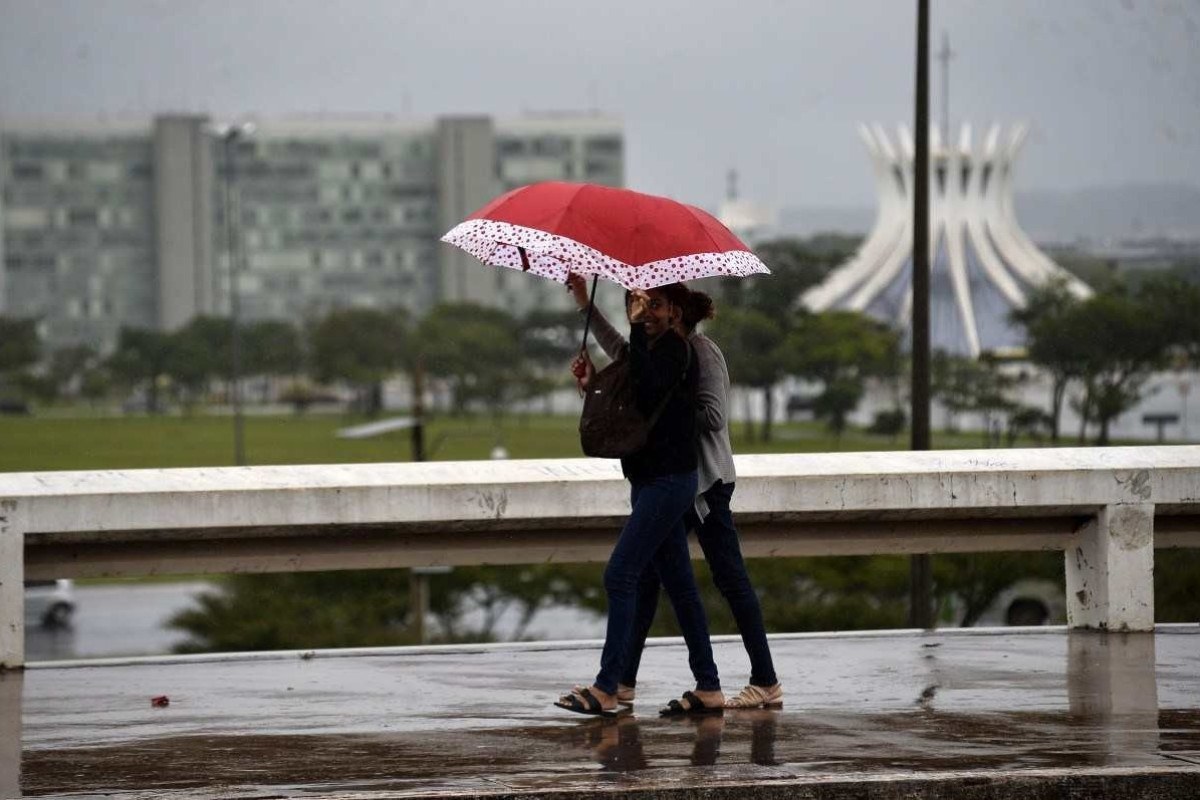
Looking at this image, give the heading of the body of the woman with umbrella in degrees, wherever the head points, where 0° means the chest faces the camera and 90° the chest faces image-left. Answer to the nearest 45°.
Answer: approximately 90°

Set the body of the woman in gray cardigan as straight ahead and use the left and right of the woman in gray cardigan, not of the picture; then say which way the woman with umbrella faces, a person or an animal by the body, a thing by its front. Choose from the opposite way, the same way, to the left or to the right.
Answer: the same way

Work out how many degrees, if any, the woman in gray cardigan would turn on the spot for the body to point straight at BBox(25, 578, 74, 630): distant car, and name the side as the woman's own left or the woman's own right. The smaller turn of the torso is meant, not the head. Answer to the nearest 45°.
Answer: approximately 90° to the woman's own right

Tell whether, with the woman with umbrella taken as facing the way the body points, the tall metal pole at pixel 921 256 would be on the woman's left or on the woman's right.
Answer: on the woman's right

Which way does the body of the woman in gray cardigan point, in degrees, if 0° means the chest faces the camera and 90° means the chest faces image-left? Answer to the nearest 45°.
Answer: approximately 90°

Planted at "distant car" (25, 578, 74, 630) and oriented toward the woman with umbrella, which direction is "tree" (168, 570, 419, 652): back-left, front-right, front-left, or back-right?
front-left

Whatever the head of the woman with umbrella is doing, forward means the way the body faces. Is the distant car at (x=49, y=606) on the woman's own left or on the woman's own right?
on the woman's own right

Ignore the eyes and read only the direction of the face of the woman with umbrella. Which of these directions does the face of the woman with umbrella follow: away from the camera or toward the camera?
toward the camera

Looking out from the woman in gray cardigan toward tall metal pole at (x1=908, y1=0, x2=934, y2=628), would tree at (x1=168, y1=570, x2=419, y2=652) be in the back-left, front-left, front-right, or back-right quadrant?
front-left

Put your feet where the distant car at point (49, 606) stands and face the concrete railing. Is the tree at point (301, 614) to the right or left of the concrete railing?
left

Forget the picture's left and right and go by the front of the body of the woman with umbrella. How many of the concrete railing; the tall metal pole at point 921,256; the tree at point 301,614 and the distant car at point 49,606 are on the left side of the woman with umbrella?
0
